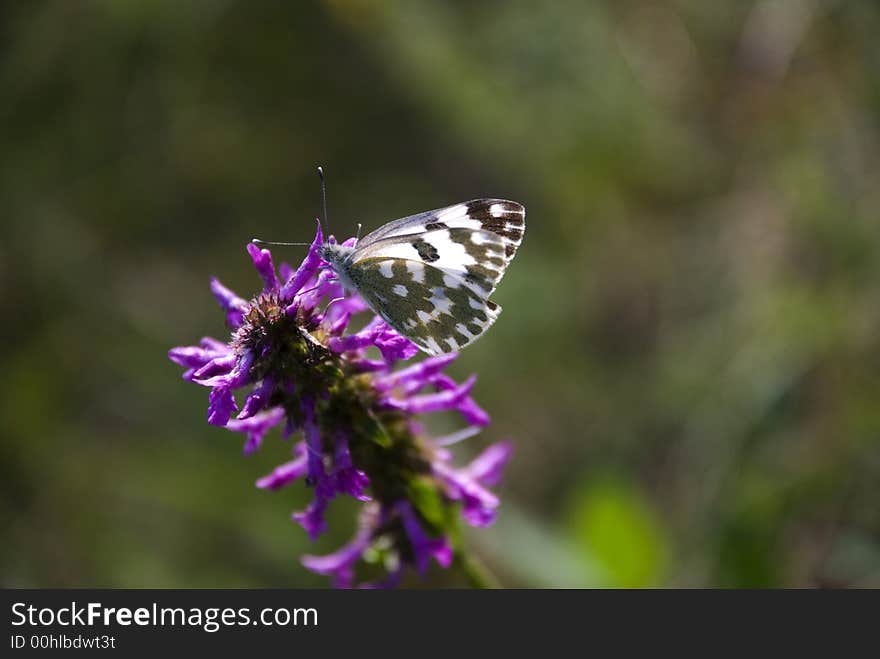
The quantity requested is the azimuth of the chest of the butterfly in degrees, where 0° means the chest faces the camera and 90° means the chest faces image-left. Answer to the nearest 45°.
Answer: approximately 90°
